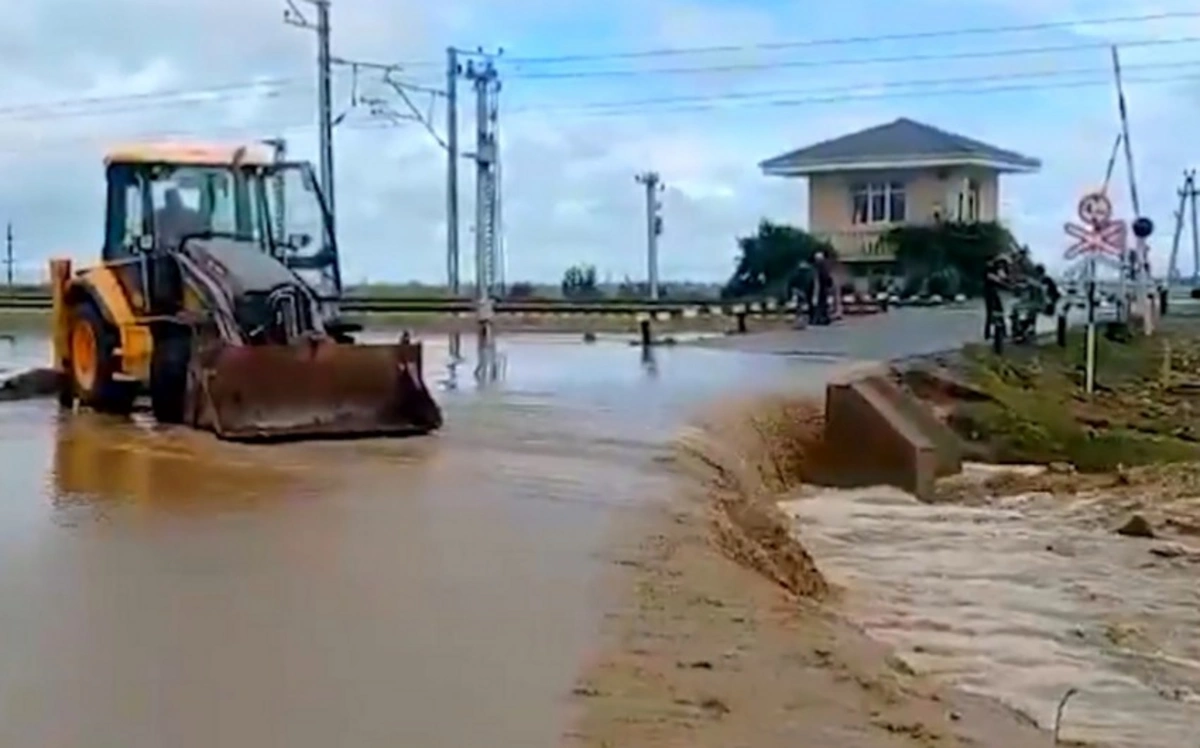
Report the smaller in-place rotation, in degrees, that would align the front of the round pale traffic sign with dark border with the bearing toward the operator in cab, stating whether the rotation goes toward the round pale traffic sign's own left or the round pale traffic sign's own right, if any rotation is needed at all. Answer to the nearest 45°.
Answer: approximately 45° to the round pale traffic sign's own right

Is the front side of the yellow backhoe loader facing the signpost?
no

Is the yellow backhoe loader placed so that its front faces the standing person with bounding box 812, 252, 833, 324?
no

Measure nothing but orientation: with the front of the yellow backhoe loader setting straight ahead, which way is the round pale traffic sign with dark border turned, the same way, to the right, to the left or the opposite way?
to the right

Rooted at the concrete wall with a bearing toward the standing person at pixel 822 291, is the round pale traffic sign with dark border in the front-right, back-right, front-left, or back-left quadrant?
front-right

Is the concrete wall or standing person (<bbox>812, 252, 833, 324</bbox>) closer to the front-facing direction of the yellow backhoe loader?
the concrete wall

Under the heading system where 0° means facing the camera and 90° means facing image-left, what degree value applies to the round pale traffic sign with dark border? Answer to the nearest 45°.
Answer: approximately 0°

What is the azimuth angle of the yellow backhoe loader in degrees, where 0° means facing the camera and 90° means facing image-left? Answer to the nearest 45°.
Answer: approximately 315°

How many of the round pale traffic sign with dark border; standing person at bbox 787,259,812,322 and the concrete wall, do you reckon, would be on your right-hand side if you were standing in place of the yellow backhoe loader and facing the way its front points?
0

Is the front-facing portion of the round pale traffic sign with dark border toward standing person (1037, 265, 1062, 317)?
no

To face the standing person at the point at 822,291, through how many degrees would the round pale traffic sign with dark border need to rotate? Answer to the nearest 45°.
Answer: approximately 135° to its right

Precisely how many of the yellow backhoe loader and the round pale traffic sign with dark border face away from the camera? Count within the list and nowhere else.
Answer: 0

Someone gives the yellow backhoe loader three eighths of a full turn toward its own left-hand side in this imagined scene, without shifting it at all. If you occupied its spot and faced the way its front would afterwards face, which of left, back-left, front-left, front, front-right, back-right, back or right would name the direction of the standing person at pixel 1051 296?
front-right

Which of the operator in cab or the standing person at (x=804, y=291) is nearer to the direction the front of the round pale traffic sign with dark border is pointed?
the operator in cab

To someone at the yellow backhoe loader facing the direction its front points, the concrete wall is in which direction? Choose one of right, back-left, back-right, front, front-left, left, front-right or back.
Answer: front-left

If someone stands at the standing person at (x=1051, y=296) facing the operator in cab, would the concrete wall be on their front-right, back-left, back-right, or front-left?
front-left

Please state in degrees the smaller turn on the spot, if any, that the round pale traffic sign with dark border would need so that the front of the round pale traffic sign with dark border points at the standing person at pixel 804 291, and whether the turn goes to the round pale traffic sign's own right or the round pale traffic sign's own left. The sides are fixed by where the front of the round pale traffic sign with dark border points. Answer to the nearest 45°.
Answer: approximately 135° to the round pale traffic sign's own right
